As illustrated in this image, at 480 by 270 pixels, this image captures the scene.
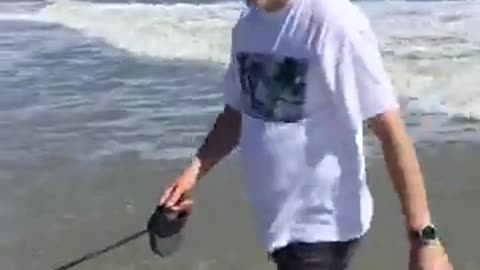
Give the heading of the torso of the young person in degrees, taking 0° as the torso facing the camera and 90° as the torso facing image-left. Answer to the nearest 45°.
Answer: approximately 45°
